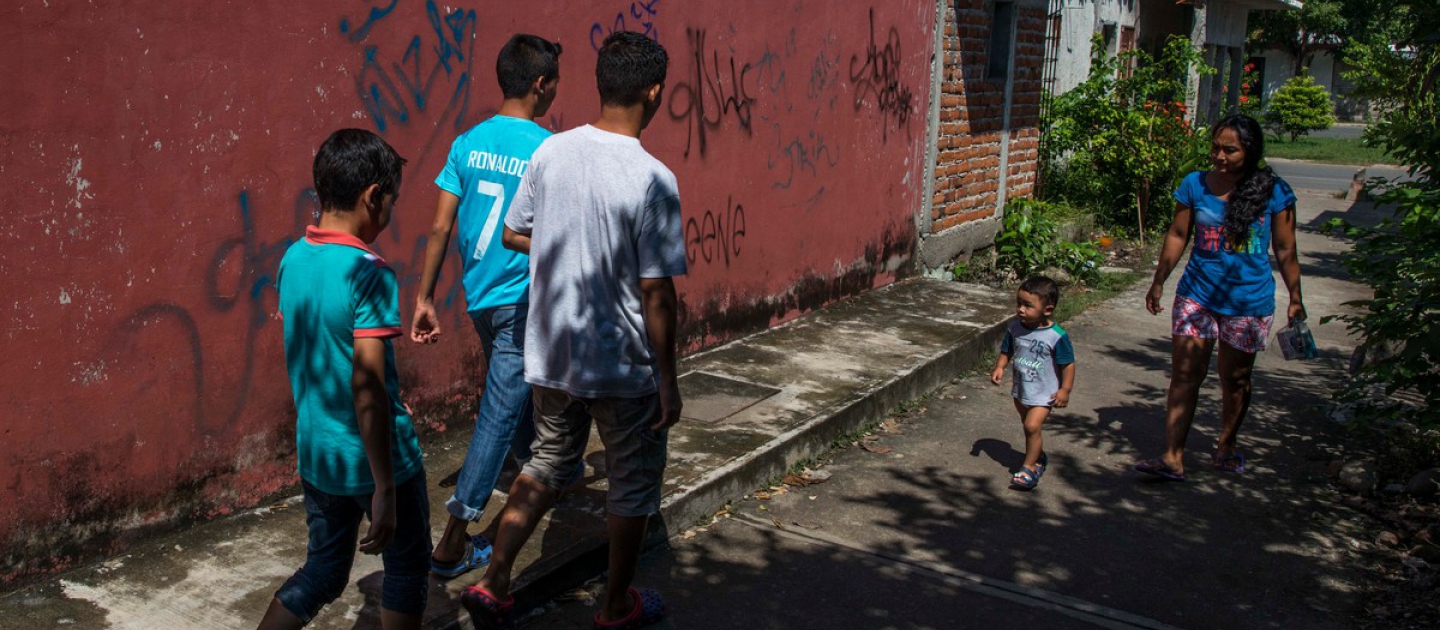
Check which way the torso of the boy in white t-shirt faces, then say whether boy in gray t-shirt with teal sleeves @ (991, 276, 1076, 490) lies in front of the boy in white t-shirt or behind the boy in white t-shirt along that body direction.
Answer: in front

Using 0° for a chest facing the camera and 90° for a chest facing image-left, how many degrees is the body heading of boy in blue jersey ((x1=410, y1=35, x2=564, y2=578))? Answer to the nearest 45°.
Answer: approximately 225°

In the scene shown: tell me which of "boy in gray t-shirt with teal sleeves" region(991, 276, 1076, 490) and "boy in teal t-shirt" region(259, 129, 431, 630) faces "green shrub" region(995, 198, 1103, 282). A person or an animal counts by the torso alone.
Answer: "boy in teal t-shirt" region(259, 129, 431, 630)

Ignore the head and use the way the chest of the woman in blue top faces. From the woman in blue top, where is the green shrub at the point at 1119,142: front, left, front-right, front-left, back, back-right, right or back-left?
back-right

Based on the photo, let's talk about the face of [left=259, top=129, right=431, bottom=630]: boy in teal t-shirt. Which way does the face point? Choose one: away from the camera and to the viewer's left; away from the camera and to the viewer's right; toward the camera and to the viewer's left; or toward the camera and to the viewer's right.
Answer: away from the camera and to the viewer's right

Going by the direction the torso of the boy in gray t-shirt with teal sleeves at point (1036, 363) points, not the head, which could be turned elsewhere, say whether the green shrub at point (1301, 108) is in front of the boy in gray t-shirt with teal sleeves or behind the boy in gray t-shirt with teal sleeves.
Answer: behind

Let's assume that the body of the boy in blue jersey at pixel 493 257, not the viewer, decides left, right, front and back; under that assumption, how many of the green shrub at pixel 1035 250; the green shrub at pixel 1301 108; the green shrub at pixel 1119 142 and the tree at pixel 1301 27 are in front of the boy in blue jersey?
4

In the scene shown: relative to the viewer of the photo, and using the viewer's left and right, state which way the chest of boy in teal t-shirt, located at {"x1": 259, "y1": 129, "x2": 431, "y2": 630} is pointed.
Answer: facing away from the viewer and to the right of the viewer
